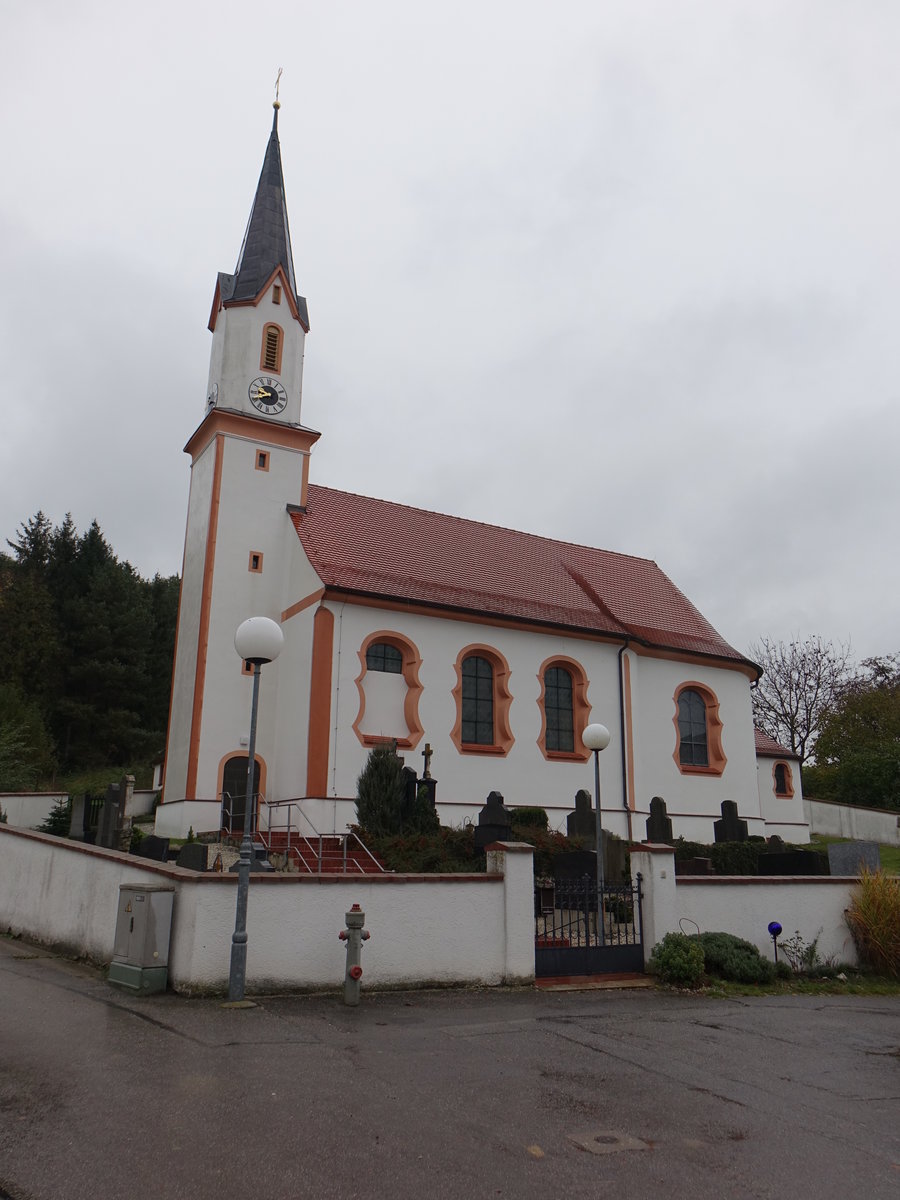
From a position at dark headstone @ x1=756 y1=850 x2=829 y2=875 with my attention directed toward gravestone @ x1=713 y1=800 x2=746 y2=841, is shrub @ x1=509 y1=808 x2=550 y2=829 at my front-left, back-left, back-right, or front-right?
front-left

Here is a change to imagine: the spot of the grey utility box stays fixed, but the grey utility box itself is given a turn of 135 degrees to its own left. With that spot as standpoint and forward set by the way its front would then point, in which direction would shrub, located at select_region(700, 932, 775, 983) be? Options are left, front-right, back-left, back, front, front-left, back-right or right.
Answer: front

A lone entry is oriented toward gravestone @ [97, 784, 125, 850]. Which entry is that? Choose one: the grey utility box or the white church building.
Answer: the white church building

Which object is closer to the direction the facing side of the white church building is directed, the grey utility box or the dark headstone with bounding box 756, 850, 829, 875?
the grey utility box

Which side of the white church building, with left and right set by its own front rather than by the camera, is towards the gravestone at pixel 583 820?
left

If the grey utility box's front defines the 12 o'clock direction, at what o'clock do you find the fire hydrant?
The fire hydrant is roughly at 8 o'clock from the grey utility box.

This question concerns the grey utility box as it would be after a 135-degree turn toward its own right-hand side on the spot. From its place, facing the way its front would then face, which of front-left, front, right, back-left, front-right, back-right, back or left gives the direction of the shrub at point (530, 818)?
front-right

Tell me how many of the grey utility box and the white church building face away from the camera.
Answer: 0

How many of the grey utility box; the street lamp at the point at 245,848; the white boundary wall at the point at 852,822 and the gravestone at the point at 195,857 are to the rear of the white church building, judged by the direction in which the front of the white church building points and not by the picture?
1

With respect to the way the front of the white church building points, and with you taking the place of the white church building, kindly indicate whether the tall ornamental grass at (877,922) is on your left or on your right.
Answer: on your left

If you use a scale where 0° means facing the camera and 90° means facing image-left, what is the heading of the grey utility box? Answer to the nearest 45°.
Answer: approximately 45°

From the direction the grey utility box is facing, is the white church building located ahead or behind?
behind

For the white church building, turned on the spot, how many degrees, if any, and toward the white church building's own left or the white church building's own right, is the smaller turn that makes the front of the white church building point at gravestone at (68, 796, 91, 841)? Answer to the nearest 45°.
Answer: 0° — it already faces it

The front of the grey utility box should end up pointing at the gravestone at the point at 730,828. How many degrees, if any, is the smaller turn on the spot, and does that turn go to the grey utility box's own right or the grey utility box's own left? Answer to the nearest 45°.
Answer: approximately 180°

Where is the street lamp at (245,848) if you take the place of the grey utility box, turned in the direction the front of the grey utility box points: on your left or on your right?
on your left
